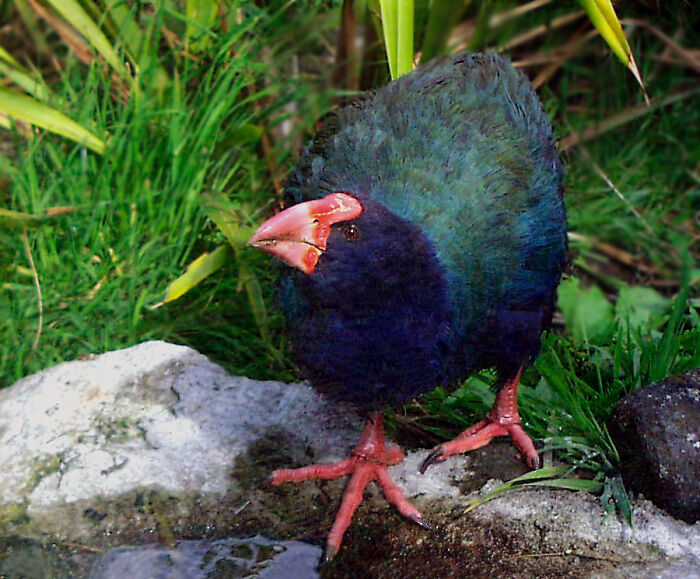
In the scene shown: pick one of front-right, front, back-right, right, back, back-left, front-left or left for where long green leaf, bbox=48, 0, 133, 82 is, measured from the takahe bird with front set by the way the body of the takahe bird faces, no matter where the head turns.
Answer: right

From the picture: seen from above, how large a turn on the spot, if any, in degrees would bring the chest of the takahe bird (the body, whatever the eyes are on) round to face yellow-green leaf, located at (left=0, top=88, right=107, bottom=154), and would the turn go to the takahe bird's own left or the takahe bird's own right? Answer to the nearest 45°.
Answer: approximately 90° to the takahe bird's own right

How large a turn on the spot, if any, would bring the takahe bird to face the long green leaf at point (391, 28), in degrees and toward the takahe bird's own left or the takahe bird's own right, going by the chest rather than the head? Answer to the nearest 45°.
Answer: approximately 135° to the takahe bird's own right

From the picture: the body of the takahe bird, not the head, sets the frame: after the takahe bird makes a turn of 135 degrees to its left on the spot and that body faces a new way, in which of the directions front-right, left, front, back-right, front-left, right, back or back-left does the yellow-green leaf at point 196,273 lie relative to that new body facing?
back-left

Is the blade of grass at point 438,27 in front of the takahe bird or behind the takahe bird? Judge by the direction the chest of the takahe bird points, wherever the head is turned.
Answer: behind

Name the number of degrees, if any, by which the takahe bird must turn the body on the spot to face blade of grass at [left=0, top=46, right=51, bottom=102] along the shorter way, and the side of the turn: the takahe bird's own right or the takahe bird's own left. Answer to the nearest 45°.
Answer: approximately 90° to the takahe bird's own right

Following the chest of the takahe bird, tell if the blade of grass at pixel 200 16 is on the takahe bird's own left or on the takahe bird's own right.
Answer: on the takahe bird's own right

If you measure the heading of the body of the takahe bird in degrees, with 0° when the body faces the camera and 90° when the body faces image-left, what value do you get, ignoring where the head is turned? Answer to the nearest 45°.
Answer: approximately 45°

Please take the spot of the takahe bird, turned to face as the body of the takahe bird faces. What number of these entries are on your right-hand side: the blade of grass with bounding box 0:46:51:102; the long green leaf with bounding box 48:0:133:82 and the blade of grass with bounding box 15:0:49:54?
3
